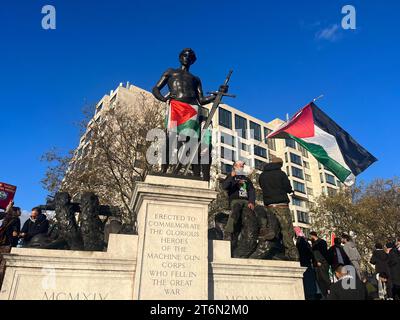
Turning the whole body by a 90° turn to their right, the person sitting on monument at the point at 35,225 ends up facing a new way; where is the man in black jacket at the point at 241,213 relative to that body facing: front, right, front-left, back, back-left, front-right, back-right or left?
back

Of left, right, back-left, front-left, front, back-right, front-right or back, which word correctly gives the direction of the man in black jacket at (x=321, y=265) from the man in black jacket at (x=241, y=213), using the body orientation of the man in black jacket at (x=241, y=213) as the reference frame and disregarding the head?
back-left

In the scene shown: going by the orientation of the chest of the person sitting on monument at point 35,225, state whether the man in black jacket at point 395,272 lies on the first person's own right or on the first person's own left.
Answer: on the first person's own left

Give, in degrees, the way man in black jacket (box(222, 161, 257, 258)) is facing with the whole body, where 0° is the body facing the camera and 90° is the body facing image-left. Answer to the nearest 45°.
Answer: approximately 0°

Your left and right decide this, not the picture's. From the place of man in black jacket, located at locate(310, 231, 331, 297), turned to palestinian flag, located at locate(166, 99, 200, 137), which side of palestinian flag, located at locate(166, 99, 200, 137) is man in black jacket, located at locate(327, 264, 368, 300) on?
left

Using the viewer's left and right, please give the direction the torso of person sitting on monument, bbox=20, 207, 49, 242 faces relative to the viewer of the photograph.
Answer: facing the viewer and to the left of the viewer

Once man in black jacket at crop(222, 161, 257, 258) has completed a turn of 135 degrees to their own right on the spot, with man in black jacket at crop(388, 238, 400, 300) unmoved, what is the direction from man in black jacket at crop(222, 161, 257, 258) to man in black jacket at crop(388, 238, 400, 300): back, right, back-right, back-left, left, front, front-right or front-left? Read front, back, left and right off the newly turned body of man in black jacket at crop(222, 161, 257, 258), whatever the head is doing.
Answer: right

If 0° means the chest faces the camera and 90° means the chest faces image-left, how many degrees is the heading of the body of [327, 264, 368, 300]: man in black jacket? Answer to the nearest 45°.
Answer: approximately 135°
